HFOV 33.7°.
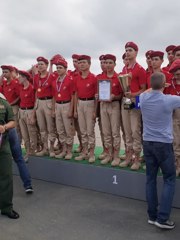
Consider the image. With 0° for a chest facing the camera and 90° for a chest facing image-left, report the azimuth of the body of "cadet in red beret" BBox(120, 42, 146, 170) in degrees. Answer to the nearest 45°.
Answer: approximately 45°

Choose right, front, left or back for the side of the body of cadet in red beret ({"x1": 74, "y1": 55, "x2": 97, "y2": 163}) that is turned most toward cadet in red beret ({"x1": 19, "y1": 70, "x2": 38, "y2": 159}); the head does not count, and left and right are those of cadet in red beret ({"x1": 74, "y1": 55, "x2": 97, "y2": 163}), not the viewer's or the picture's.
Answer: right

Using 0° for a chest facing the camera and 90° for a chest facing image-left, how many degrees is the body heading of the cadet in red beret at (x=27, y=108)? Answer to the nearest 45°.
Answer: approximately 45°

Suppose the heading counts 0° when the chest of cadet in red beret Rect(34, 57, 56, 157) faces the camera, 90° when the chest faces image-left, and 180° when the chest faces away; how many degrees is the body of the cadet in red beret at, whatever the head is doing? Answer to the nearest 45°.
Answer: approximately 45°

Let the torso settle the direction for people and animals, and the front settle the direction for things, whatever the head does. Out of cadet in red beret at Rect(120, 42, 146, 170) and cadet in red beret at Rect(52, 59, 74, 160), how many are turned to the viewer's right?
0

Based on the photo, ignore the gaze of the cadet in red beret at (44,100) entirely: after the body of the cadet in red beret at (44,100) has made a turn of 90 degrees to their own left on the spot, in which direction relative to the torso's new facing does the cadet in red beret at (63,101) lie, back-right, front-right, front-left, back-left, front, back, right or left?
front

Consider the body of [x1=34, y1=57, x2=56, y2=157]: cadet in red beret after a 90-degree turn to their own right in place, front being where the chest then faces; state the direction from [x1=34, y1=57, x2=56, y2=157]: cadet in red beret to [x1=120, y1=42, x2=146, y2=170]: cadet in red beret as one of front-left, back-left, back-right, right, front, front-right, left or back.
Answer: back

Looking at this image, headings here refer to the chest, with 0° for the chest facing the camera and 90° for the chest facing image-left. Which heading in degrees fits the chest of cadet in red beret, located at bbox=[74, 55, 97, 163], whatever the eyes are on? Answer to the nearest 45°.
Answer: approximately 45°
